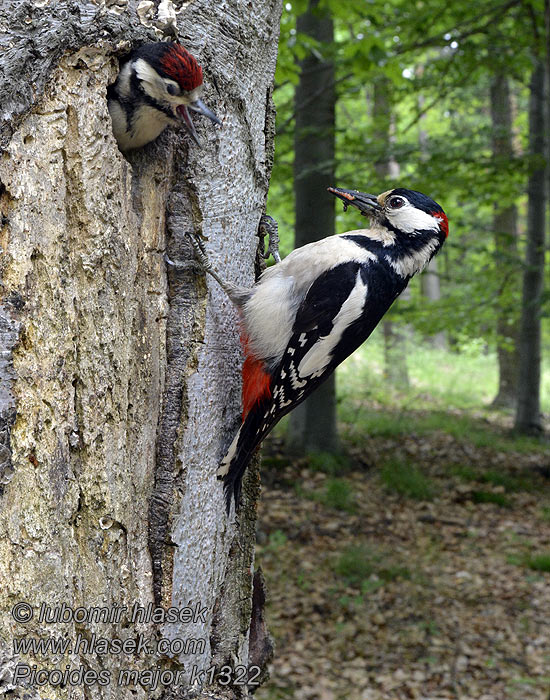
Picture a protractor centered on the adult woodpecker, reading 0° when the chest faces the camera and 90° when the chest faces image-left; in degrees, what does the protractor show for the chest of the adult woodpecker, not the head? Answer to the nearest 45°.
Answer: approximately 90°

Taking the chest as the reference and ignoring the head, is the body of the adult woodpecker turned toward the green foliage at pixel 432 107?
no

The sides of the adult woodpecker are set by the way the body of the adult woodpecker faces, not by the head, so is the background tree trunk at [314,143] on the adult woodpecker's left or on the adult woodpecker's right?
on the adult woodpecker's right

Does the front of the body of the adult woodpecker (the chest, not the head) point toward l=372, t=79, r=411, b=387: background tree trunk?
no
